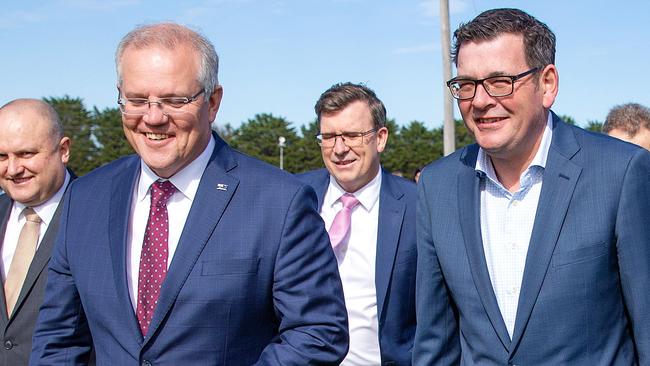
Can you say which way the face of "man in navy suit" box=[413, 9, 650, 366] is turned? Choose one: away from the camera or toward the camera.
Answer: toward the camera

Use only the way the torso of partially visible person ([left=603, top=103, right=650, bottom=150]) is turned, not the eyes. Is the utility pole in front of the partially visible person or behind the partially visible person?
behind

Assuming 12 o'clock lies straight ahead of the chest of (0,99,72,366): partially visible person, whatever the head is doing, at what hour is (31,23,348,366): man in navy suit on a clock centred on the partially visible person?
The man in navy suit is roughly at 10 o'clock from the partially visible person.

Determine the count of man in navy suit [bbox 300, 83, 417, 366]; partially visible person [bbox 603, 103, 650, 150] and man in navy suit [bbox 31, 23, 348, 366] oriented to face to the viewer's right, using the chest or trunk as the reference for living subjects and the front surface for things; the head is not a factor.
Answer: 0

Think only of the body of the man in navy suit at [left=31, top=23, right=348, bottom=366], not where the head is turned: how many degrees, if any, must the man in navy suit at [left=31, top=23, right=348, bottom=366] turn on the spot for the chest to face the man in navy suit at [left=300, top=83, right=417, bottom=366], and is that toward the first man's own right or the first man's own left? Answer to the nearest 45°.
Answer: approximately 180°

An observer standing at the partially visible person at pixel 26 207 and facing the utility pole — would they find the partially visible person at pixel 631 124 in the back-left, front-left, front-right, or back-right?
front-right

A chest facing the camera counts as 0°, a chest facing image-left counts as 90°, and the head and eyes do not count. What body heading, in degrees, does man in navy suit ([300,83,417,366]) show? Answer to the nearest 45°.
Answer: approximately 45°

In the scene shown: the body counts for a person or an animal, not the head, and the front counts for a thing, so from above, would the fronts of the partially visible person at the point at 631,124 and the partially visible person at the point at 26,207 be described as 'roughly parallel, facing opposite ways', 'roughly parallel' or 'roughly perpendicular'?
roughly parallel

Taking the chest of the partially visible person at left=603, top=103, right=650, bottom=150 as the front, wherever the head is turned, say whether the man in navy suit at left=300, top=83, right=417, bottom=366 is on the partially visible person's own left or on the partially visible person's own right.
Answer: on the partially visible person's own right

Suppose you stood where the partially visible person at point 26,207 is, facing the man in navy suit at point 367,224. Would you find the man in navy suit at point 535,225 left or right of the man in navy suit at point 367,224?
right

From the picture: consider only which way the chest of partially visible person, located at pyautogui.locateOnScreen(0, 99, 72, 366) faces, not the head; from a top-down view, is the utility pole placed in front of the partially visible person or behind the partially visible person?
behind

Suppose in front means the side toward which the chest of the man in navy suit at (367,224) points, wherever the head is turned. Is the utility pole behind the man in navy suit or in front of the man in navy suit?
behind

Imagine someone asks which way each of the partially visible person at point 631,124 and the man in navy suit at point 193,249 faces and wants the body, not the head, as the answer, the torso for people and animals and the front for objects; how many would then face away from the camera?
0

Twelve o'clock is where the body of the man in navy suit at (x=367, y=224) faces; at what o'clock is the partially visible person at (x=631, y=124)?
The partially visible person is roughly at 7 o'clock from the man in navy suit.

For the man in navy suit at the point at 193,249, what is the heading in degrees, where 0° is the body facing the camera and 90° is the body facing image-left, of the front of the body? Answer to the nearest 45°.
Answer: approximately 45°

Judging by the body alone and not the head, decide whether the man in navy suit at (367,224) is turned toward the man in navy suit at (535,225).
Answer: no

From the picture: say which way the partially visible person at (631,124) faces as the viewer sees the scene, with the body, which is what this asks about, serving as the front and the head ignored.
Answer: toward the camera

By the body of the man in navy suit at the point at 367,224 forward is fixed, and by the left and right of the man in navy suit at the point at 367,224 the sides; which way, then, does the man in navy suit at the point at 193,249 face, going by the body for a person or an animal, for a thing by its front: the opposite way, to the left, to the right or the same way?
the same way
